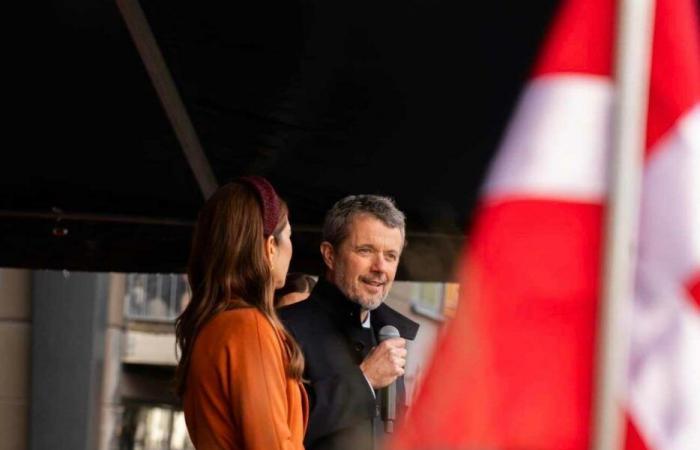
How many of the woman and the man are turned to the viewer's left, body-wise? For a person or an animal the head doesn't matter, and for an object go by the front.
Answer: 0

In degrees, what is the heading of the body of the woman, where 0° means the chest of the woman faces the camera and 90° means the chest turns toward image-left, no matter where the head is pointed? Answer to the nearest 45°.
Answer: approximately 225°

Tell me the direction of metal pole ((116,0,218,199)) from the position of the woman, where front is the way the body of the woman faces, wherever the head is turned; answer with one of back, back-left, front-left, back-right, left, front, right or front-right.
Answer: front-left

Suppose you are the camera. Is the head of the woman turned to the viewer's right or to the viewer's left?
to the viewer's right

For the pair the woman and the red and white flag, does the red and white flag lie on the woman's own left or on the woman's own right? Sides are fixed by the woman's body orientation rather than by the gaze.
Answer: on the woman's own right

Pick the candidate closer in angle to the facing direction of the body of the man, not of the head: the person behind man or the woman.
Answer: the woman
